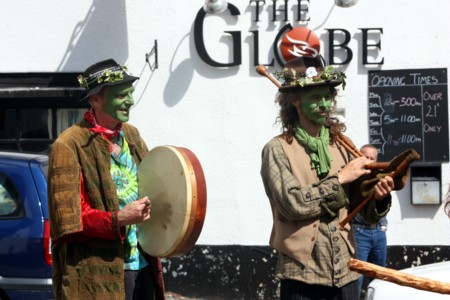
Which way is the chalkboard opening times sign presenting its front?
toward the camera

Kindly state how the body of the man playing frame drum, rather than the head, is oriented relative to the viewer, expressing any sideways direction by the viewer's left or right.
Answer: facing the viewer and to the right of the viewer

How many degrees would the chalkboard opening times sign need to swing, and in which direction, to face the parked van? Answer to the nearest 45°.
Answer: approximately 45° to its right

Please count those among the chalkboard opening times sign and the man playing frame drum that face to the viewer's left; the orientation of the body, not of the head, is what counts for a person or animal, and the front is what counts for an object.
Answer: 0

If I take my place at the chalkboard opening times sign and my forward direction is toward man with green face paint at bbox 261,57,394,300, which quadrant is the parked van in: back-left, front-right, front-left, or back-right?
front-right

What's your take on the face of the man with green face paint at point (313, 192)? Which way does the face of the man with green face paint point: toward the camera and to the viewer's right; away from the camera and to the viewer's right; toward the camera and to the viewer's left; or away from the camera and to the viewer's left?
toward the camera and to the viewer's right

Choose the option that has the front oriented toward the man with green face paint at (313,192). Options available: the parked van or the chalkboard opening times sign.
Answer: the chalkboard opening times sign

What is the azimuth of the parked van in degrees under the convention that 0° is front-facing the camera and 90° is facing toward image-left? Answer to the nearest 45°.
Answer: approximately 90°

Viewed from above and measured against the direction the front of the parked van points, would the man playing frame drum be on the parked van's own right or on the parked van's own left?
on the parked van's own left

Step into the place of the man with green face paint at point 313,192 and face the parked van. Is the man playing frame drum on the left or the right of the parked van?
left

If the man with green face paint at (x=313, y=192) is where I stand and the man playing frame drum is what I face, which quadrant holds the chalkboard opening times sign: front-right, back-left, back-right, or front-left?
back-right

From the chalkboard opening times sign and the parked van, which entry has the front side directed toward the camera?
the chalkboard opening times sign

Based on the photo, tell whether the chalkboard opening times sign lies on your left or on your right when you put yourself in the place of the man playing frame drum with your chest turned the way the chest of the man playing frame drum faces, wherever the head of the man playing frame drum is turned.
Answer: on your left
